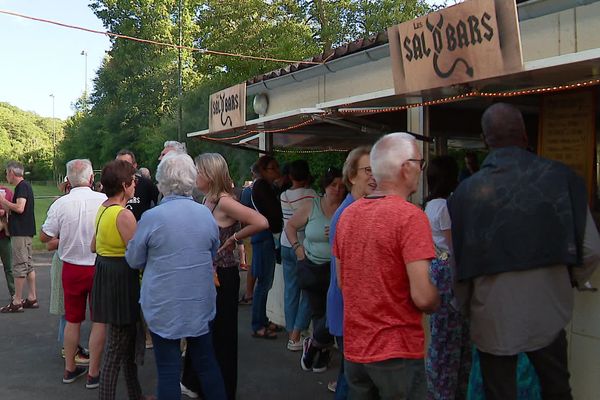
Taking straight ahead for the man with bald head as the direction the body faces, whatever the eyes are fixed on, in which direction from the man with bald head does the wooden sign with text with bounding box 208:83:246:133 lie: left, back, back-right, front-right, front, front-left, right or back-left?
front-left

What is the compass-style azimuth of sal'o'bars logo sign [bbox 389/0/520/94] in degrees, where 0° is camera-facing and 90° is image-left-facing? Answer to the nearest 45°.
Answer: approximately 45°

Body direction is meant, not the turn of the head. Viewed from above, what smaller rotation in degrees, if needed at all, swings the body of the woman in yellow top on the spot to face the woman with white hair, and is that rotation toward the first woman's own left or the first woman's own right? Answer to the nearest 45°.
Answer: approximately 90° to the first woman's own right

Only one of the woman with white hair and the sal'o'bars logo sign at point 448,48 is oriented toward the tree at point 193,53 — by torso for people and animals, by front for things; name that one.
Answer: the woman with white hair

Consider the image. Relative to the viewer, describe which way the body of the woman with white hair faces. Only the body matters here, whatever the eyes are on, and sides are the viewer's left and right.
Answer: facing away from the viewer

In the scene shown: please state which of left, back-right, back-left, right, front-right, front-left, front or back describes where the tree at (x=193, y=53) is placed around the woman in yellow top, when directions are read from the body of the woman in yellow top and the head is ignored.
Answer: front-left

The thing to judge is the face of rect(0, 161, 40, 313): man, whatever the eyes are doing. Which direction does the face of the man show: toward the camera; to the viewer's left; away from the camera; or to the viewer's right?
to the viewer's left

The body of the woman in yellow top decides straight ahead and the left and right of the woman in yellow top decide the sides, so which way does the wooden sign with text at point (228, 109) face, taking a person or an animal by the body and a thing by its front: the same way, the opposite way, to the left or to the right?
the opposite way

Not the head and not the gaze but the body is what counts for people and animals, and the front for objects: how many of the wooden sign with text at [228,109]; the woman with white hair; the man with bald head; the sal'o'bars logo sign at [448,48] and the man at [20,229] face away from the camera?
2

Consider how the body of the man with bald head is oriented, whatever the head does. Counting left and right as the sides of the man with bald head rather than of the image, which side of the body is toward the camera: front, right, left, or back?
back
